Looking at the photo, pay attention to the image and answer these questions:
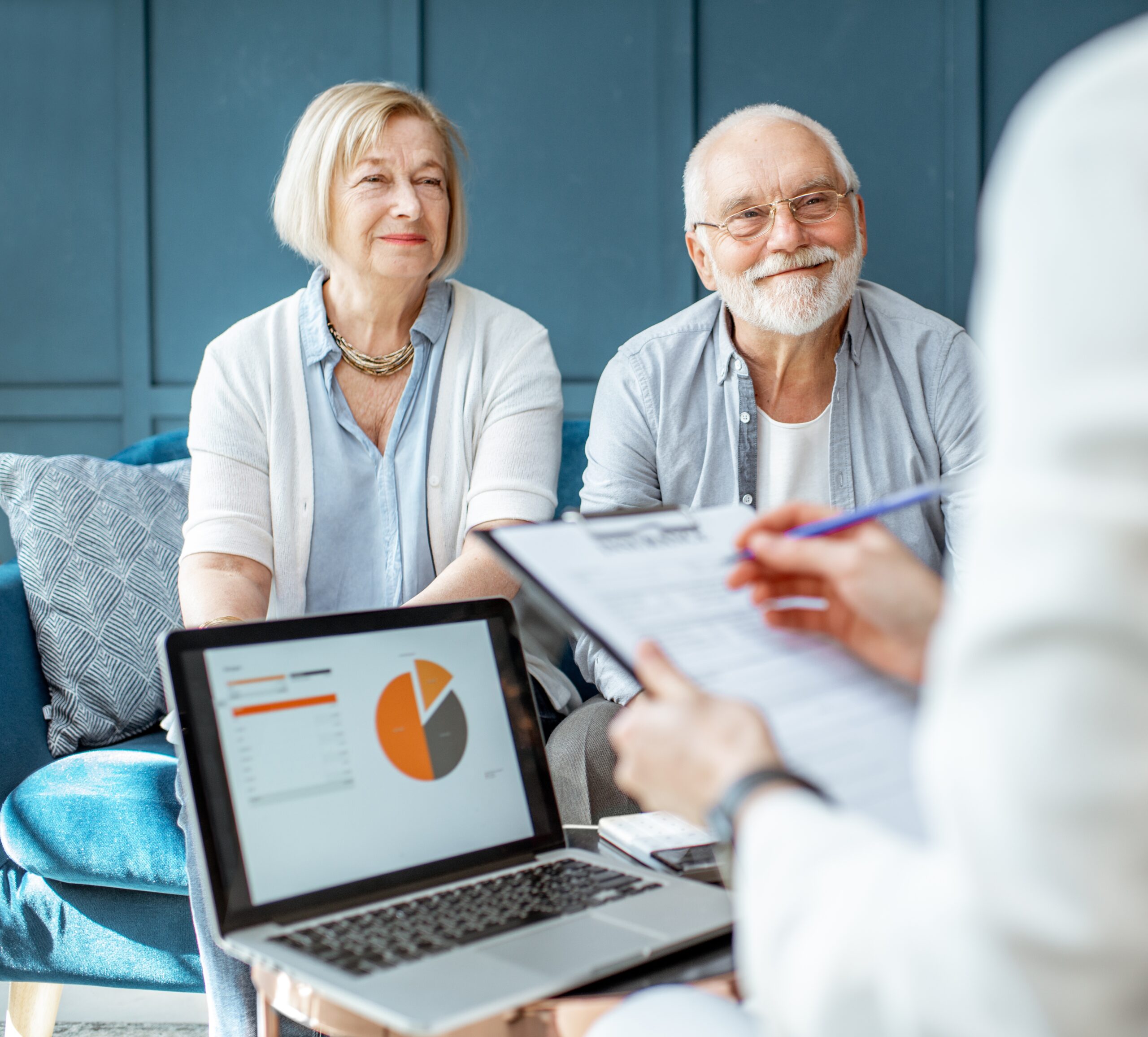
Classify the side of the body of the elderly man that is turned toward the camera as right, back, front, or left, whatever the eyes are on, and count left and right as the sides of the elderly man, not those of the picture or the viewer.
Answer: front

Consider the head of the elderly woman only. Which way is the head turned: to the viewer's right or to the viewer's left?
to the viewer's right

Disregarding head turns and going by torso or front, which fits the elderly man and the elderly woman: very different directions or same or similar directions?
same or similar directions

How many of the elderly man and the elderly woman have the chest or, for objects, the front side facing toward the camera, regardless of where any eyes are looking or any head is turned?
2

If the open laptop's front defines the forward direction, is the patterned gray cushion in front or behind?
behind

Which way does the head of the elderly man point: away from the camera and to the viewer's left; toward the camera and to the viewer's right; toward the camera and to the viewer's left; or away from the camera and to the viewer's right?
toward the camera and to the viewer's right

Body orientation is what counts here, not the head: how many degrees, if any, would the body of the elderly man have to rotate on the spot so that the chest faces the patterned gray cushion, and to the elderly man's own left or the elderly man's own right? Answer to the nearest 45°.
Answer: approximately 90° to the elderly man's own right

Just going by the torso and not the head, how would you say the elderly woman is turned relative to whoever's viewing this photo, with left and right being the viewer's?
facing the viewer

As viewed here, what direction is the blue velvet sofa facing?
toward the camera
